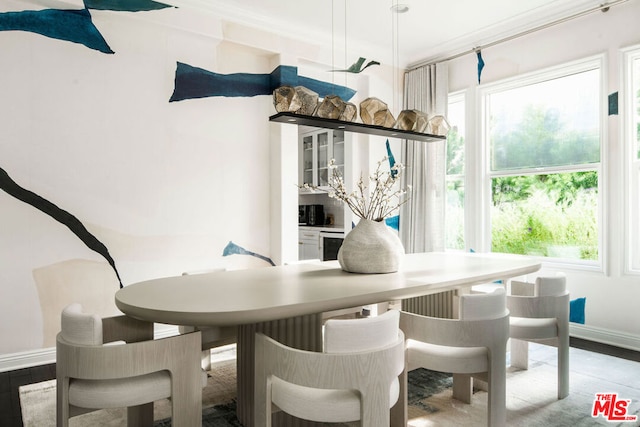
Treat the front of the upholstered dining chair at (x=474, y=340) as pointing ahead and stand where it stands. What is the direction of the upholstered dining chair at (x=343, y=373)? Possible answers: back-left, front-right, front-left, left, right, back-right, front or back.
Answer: left

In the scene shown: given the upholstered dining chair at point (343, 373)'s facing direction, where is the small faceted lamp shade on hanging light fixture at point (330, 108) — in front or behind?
in front

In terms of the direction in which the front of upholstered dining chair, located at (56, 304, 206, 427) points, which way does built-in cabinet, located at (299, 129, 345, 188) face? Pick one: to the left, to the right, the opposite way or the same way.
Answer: the opposite way

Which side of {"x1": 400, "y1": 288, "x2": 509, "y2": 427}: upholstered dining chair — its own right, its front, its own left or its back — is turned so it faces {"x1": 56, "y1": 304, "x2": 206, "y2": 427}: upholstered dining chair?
left

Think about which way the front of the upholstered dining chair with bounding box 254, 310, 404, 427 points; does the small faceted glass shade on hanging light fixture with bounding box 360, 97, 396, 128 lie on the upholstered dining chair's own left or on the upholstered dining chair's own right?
on the upholstered dining chair's own right

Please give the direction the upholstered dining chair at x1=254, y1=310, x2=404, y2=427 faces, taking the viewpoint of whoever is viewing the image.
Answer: facing away from the viewer and to the left of the viewer

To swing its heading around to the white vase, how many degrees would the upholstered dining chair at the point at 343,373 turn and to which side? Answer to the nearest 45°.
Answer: approximately 45° to its right

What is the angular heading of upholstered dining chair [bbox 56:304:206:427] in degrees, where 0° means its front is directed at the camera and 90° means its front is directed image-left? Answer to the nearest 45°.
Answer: approximately 225°

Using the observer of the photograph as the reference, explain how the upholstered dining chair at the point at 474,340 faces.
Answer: facing away from the viewer and to the left of the viewer

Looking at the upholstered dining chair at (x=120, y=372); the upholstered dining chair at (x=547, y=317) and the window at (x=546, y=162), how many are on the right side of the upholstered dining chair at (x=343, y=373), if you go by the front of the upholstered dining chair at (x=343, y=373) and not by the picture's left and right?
2

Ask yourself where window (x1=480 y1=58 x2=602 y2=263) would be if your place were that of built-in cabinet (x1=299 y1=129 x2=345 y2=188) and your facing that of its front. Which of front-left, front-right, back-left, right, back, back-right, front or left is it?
left
